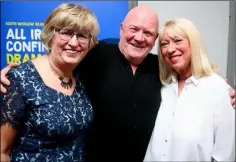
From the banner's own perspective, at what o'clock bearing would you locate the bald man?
The bald man is roughly at 11 o'clock from the banner.

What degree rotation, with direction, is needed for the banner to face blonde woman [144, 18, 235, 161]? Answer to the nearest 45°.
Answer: approximately 45° to its left

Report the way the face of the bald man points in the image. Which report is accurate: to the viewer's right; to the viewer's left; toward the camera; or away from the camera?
toward the camera

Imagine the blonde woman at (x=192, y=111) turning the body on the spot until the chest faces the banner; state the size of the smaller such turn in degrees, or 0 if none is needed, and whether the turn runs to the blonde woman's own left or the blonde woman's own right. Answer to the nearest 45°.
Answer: approximately 90° to the blonde woman's own right

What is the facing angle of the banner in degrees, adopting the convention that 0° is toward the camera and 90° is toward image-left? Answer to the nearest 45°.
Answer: approximately 0°

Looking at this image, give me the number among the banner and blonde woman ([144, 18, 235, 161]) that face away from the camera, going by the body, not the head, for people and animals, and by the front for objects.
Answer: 0

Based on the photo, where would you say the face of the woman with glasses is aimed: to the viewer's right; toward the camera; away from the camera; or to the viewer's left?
toward the camera

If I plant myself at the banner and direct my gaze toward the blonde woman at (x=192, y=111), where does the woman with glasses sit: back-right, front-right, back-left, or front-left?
front-right

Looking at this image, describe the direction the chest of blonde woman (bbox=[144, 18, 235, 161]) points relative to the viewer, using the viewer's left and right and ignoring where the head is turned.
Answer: facing the viewer and to the left of the viewer

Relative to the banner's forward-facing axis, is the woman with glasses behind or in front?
in front
